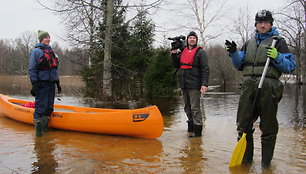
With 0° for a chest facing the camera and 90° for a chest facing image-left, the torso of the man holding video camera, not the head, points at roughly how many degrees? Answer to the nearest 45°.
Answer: approximately 45°

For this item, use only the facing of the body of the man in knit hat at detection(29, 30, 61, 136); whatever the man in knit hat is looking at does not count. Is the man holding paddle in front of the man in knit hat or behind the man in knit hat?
in front

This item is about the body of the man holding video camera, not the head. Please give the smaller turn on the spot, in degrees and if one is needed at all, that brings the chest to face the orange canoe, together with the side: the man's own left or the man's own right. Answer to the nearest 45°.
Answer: approximately 45° to the man's own right

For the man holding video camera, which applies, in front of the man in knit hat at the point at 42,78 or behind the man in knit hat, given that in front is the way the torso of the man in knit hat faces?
in front

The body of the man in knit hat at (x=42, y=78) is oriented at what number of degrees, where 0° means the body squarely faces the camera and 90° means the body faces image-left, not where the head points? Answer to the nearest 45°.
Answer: approximately 315°

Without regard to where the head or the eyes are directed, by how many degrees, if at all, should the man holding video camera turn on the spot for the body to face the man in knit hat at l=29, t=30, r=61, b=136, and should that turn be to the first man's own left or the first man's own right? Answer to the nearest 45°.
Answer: approximately 45° to the first man's own right
